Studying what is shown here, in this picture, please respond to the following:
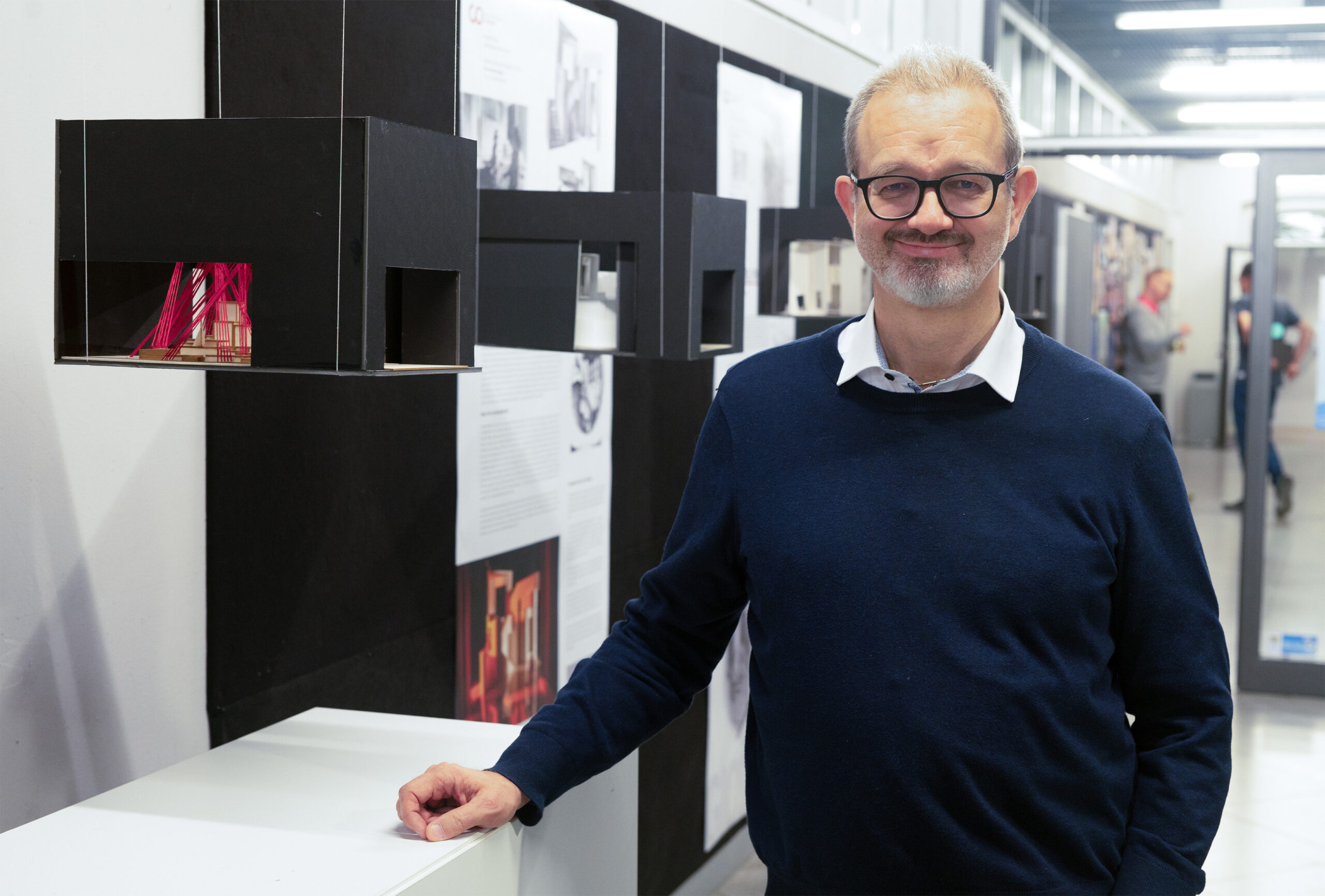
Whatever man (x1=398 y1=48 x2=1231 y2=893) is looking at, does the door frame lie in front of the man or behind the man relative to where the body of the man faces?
behind

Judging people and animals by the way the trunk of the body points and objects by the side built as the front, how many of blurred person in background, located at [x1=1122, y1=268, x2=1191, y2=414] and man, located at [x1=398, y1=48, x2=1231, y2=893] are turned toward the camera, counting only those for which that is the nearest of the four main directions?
1

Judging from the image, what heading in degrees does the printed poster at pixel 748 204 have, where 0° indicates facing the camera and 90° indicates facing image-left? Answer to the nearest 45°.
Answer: approximately 315°

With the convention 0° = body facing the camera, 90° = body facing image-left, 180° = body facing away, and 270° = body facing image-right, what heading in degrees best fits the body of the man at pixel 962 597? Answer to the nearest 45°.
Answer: approximately 0°

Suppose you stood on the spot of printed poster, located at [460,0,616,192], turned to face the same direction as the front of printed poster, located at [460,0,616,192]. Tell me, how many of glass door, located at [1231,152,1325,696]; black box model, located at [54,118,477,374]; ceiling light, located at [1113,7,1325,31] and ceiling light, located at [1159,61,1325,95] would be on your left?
3
